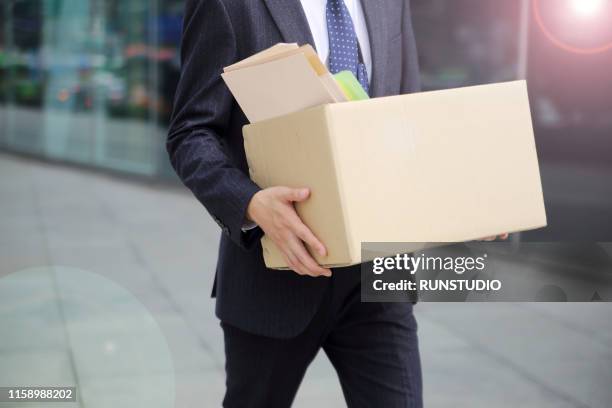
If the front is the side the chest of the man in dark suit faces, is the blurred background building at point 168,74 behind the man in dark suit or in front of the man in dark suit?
behind
